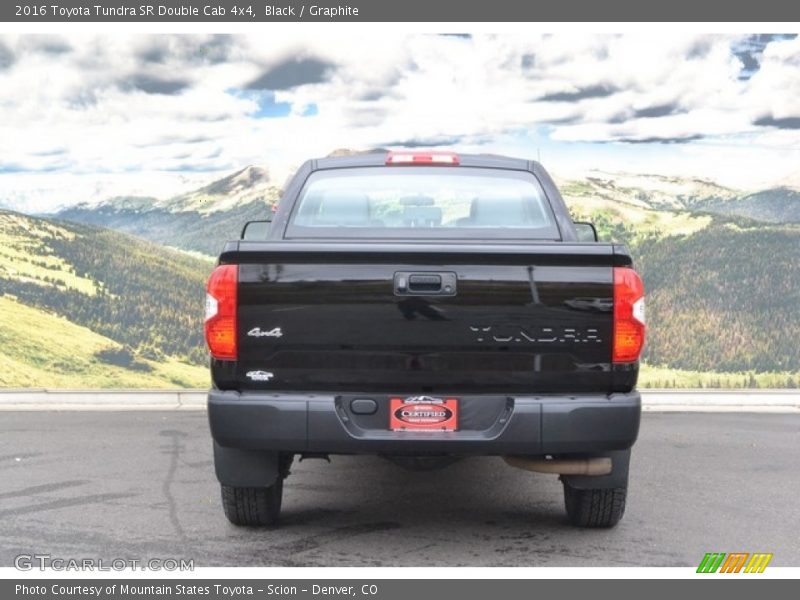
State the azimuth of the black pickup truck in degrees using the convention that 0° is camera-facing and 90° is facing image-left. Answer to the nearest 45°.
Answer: approximately 180°
